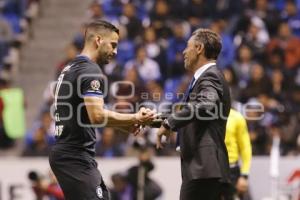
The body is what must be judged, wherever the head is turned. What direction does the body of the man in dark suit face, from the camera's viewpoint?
to the viewer's left

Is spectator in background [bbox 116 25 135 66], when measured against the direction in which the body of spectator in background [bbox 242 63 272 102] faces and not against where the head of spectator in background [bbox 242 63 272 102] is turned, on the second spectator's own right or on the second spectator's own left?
on the second spectator's own right

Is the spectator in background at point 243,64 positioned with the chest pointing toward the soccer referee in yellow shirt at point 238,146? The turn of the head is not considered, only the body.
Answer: yes

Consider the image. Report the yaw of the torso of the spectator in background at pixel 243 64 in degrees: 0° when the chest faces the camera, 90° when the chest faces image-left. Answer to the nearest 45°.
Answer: approximately 0°

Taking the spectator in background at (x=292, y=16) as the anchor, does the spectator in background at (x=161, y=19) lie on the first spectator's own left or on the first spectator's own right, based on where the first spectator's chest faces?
on the first spectator's own right

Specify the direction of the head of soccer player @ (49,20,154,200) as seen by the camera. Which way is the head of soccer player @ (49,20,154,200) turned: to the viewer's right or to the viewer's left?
to the viewer's right

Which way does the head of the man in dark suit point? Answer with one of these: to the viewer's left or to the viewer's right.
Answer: to the viewer's left

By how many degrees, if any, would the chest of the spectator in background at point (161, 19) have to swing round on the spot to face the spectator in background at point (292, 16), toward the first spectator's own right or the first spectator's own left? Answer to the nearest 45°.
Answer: approximately 90° to the first spectator's own left
